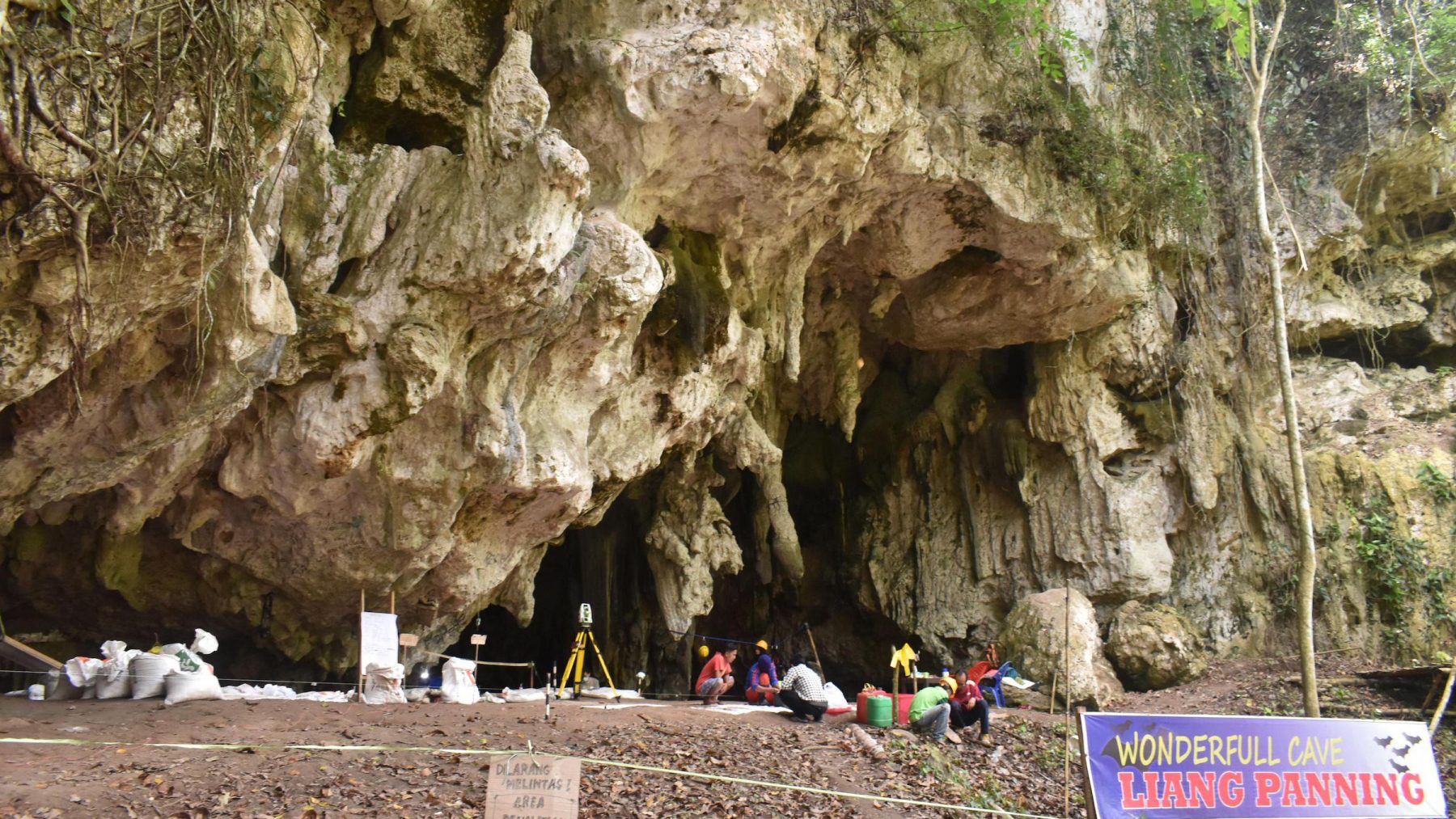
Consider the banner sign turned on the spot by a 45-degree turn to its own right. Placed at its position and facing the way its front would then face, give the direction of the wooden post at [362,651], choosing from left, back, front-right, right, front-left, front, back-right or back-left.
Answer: front-right

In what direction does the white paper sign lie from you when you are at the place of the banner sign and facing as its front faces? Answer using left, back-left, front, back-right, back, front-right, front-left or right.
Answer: right

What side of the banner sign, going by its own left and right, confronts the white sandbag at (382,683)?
right

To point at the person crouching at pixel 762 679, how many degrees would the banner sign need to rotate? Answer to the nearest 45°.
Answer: approximately 135° to its right

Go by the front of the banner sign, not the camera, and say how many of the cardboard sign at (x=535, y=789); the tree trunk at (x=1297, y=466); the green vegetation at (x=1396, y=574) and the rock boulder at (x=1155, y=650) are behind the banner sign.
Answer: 3

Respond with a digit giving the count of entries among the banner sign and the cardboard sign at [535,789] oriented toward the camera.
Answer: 2

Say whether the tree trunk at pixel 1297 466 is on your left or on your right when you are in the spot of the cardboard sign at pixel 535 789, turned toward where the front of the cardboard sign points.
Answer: on your left

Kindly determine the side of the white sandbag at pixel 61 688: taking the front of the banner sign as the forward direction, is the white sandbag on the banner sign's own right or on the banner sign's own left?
on the banner sign's own right

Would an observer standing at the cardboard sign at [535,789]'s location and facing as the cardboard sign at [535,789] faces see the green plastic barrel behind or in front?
behind

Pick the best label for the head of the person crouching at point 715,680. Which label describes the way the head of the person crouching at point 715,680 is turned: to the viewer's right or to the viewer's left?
to the viewer's right

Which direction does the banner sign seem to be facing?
toward the camera

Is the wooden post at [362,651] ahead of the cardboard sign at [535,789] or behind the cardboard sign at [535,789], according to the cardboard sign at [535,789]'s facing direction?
behind

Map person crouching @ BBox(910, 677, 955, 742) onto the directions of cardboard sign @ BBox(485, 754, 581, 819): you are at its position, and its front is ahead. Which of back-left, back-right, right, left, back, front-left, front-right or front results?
back-left

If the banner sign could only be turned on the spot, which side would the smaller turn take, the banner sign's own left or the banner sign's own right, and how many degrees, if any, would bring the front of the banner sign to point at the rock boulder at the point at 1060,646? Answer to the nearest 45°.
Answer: approximately 180°
